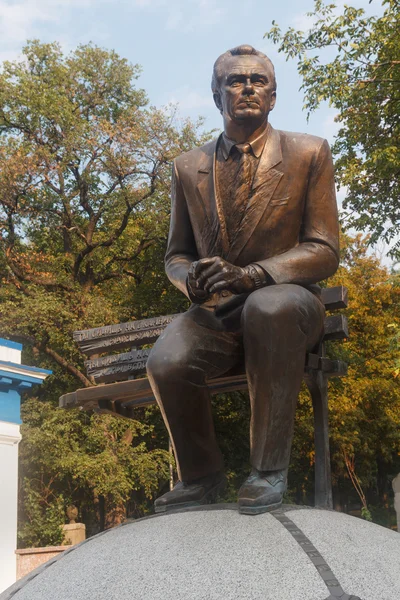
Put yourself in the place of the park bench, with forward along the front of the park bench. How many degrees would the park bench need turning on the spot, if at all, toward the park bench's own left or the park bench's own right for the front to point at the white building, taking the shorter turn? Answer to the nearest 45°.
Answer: approximately 135° to the park bench's own right

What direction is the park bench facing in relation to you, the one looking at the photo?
facing the viewer and to the left of the viewer

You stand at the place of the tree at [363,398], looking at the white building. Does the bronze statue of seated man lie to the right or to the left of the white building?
left

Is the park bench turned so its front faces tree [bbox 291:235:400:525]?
no

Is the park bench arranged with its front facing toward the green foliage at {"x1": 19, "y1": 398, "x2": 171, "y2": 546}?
no

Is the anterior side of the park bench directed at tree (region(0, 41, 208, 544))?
no
